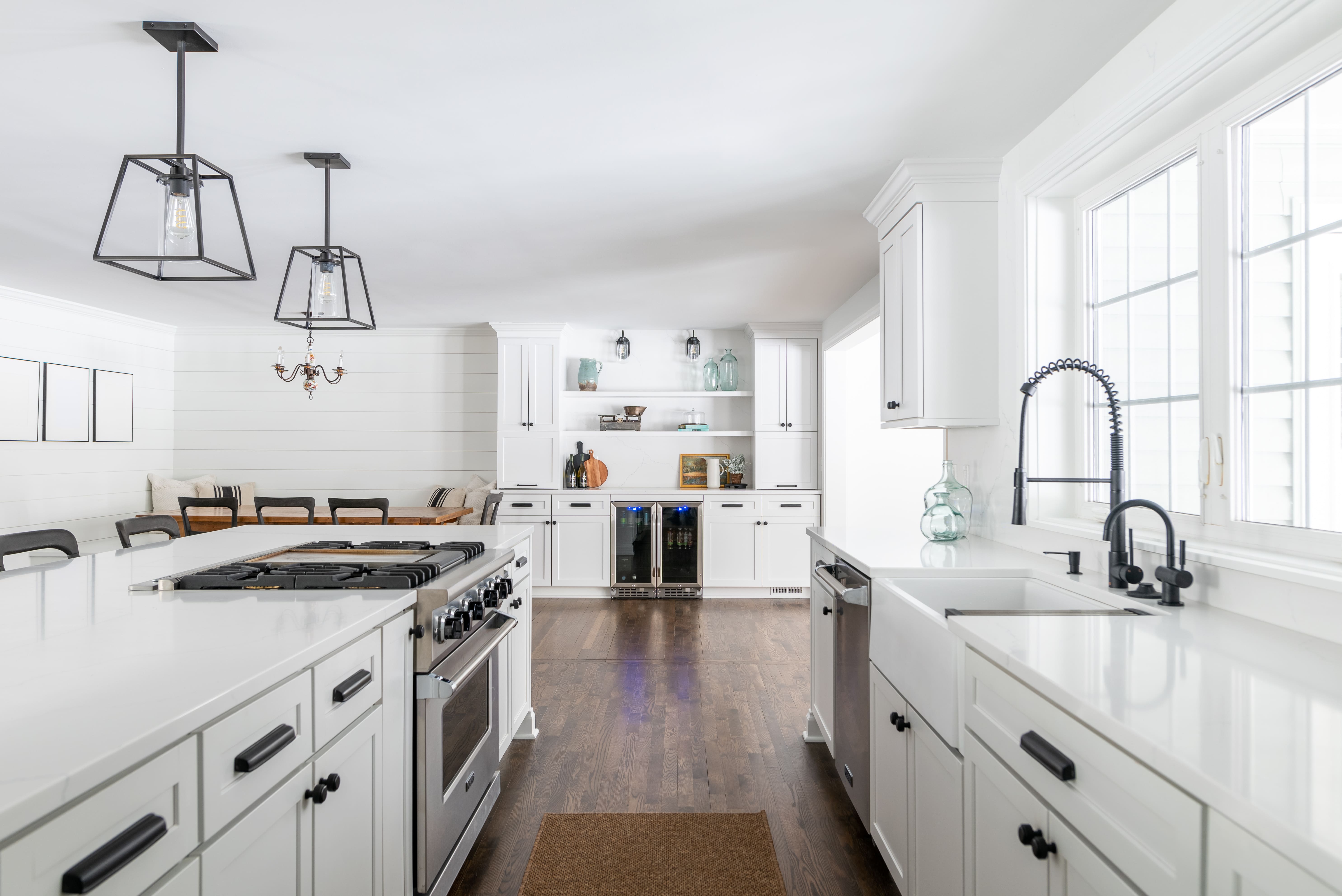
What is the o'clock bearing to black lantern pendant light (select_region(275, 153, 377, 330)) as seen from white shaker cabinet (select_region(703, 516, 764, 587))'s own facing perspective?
The black lantern pendant light is roughly at 1 o'clock from the white shaker cabinet.

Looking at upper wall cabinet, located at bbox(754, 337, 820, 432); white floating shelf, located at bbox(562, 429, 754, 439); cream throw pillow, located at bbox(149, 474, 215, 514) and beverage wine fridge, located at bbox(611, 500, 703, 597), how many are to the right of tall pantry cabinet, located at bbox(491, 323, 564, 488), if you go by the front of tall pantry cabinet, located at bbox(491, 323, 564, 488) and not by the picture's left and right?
1

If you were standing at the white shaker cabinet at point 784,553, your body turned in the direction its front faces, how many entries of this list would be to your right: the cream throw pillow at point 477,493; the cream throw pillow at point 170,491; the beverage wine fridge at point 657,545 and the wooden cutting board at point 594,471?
4

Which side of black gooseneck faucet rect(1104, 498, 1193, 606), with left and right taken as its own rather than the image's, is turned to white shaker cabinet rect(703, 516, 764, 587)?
right

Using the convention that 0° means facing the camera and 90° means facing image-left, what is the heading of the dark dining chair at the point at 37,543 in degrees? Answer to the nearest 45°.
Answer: approximately 315°

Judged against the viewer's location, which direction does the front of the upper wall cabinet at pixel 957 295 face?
facing to the left of the viewer

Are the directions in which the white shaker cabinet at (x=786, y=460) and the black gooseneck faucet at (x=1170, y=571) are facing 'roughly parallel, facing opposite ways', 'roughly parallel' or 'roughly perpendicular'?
roughly perpendicular

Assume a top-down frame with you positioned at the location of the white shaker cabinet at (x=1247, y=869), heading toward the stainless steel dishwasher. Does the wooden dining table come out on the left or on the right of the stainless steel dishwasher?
left

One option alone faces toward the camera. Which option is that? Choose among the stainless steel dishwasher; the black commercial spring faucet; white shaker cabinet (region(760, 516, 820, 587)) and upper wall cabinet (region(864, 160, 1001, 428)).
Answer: the white shaker cabinet

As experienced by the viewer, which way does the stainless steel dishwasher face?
facing to the left of the viewer

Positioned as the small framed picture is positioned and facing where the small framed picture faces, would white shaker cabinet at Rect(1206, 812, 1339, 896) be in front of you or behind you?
in front
